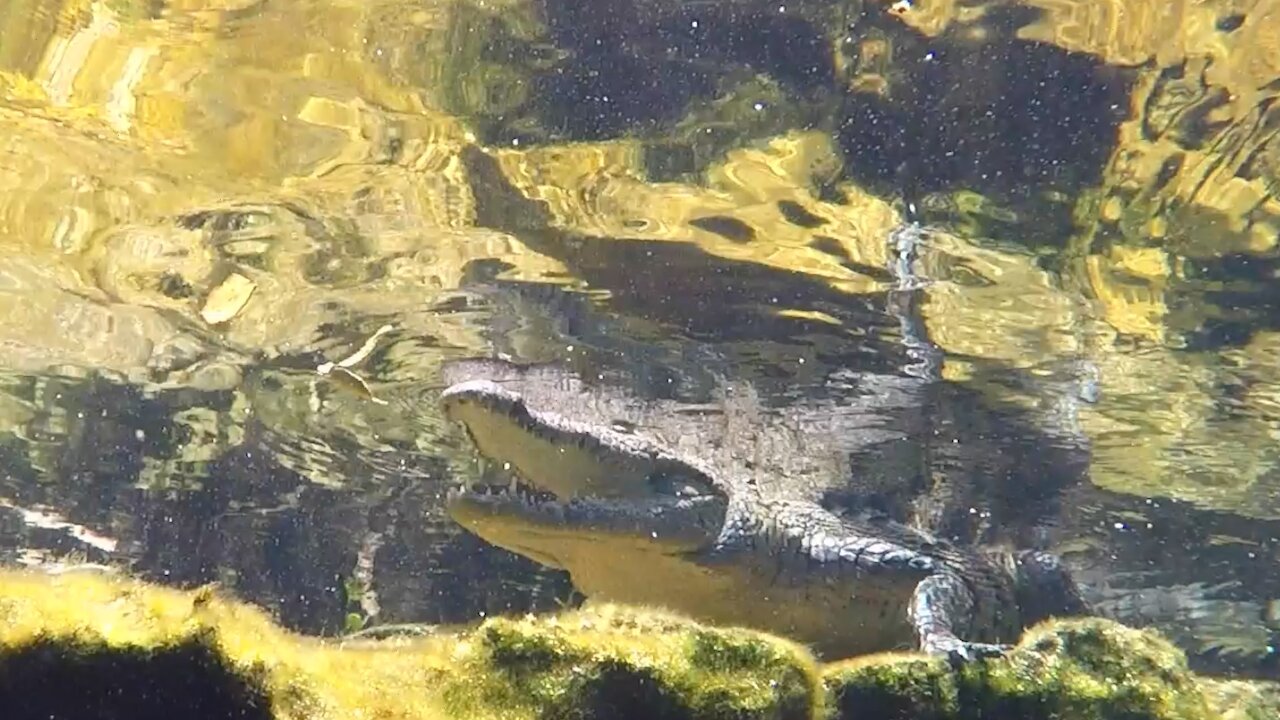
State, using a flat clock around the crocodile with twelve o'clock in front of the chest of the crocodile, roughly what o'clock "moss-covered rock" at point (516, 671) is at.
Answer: The moss-covered rock is roughly at 9 o'clock from the crocodile.

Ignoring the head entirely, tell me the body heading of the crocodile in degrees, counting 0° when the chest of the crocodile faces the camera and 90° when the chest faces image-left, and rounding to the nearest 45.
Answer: approximately 90°

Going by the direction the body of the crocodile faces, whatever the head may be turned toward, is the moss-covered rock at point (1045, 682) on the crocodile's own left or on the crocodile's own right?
on the crocodile's own left
